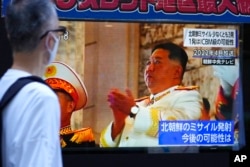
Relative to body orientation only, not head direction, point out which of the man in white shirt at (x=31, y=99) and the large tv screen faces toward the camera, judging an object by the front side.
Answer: the large tv screen

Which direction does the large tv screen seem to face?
toward the camera

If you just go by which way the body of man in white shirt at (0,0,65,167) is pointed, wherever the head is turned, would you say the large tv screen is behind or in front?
in front

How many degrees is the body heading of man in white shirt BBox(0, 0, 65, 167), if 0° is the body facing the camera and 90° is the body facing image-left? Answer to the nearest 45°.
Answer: approximately 225°

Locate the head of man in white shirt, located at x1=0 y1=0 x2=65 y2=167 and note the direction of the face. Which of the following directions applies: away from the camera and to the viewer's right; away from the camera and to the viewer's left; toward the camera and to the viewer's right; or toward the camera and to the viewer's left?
away from the camera and to the viewer's right

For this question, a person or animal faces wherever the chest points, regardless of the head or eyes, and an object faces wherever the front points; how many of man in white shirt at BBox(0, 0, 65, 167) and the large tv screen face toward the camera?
1

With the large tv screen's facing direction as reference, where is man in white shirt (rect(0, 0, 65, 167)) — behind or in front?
in front
